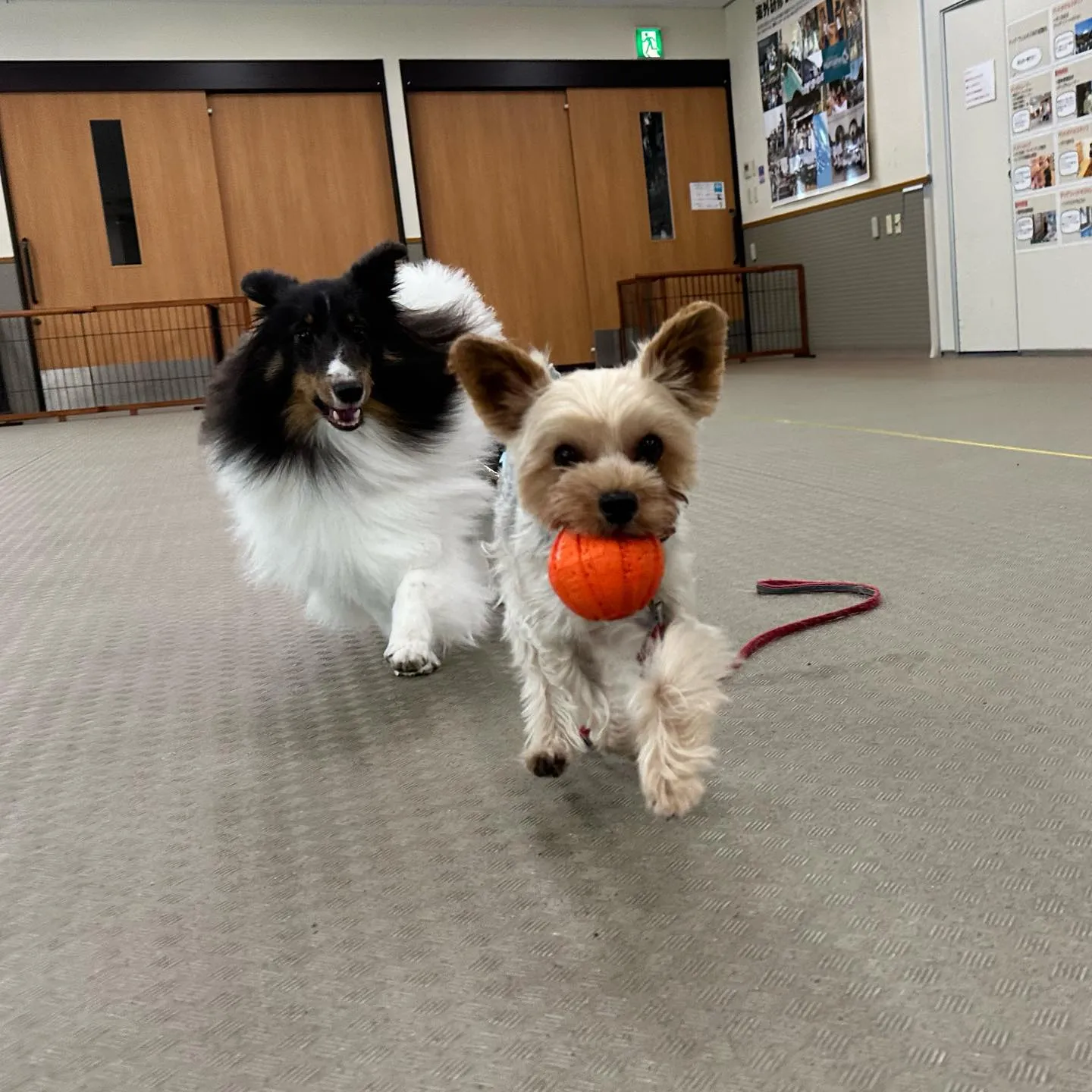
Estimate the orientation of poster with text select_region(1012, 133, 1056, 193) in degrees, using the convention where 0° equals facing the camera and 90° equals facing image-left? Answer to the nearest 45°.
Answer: approximately 45°

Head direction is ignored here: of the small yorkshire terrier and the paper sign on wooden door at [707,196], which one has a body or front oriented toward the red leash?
the paper sign on wooden door

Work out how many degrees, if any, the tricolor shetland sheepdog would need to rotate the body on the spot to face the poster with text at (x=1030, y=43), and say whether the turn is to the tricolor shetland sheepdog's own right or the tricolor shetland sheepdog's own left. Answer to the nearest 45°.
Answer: approximately 135° to the tricolor shetland sheepdog's own left

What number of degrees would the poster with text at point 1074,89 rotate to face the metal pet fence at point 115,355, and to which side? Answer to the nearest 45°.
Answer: approximately 45° to its right

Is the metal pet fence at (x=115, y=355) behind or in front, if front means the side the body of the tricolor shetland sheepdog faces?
behind

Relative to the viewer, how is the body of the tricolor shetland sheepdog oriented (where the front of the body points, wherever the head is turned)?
toward the camera

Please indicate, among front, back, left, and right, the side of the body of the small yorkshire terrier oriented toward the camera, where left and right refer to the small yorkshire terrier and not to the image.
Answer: front

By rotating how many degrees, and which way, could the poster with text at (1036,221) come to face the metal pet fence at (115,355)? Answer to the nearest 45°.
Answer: approximately 45° to its right

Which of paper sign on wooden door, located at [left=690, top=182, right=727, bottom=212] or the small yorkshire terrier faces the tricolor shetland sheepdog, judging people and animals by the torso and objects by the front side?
the paper sign on wooden door

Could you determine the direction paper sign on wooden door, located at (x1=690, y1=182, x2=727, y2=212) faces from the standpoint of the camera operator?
facing the viewer

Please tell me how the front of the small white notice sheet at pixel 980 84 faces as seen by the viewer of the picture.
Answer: facing the viewer and to the left of the viewer

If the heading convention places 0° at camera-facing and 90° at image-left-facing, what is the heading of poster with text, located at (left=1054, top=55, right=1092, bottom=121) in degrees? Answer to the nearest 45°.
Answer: approximately 45°

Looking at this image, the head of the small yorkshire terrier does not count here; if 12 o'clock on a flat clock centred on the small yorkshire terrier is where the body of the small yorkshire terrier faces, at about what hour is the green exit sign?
The green exit sign is roughly at 6 o'clock from the small yorkshire terrier.
